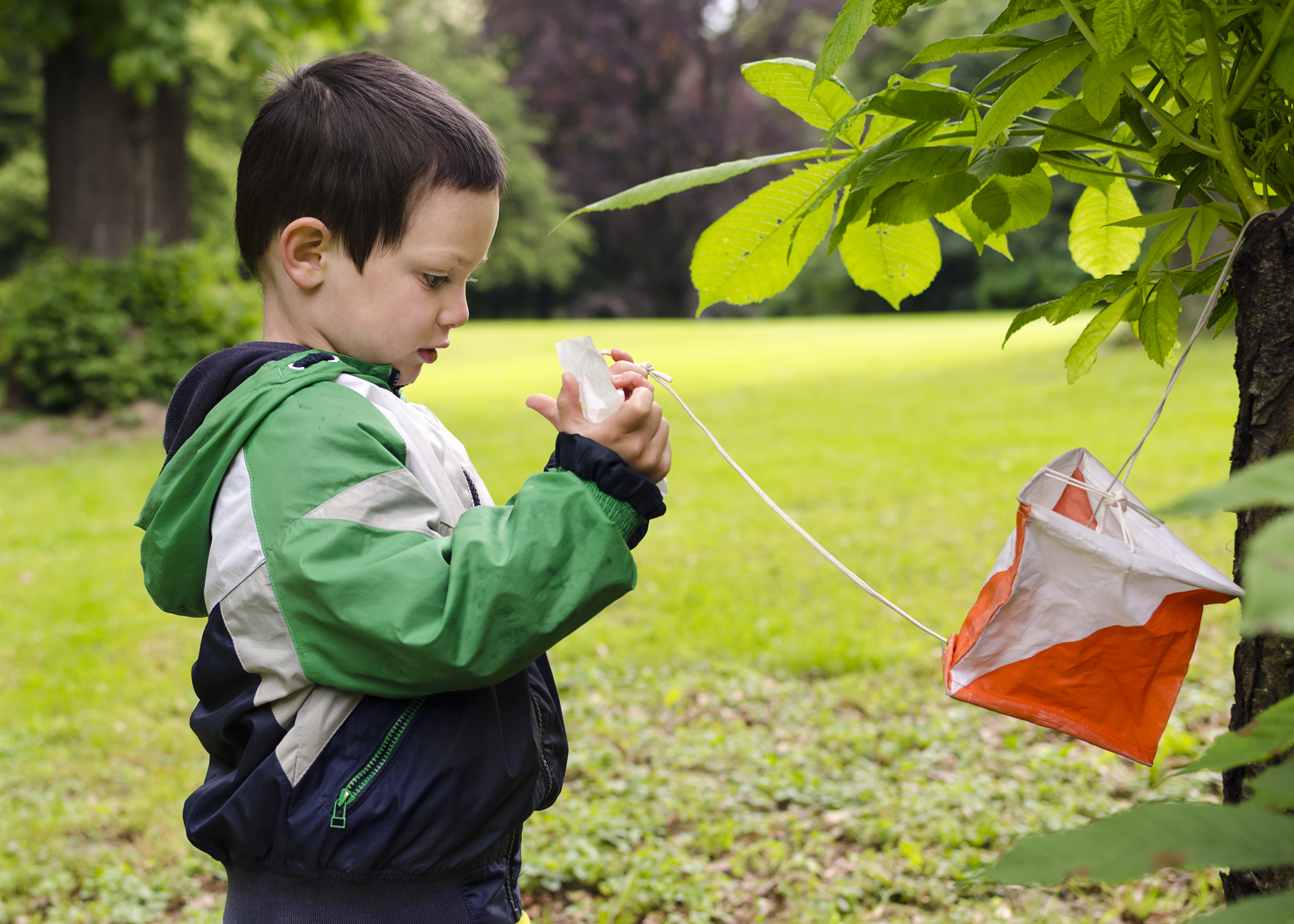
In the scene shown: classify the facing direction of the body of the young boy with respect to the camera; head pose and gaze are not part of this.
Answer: to the viewer's right

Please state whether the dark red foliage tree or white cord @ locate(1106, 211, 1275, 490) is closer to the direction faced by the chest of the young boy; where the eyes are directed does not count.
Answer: the white cord

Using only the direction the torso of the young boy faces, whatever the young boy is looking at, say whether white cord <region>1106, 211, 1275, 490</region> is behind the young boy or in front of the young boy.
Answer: in front

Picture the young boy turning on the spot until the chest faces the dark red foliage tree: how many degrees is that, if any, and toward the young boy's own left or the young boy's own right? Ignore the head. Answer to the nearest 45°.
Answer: approximately 90° to the young boy's own left

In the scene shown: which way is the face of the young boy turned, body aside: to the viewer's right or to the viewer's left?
to the viewer's right

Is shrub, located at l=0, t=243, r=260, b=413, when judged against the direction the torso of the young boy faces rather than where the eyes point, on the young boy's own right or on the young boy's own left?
on the young boy's own left

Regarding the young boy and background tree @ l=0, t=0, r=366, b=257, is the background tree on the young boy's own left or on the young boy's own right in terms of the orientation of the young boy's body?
on the young boy's own left
